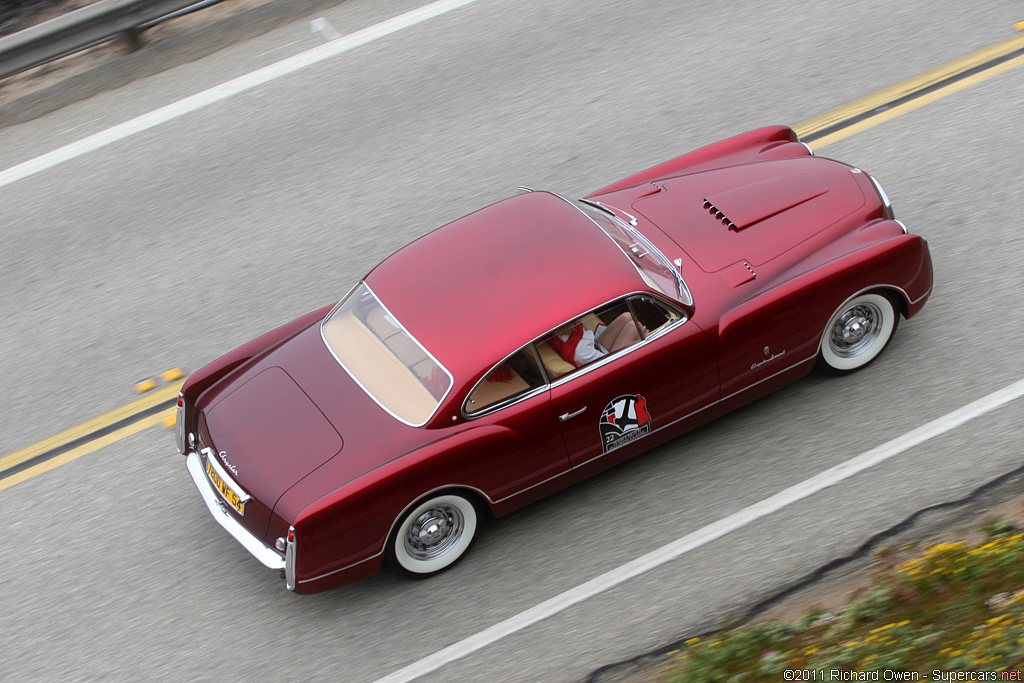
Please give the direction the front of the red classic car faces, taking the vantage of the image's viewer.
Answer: facing away from the viewer and to the right of the viewer

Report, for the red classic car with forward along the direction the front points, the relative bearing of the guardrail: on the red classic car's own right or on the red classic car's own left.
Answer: on the red classic car's own left
